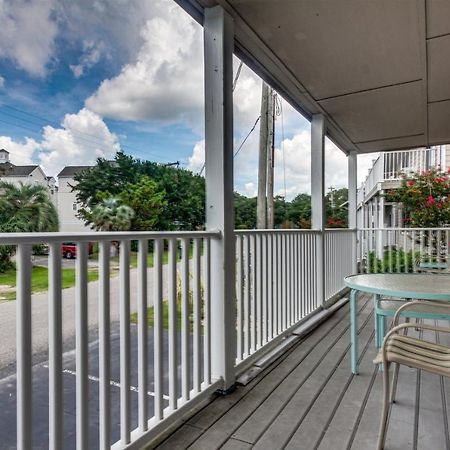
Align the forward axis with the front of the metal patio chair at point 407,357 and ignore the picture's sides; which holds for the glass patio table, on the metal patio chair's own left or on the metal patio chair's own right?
on the metal patio chair's own right

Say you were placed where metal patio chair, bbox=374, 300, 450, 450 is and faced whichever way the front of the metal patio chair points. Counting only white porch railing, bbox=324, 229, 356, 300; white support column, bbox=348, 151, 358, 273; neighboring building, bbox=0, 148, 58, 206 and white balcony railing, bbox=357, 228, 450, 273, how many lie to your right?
3

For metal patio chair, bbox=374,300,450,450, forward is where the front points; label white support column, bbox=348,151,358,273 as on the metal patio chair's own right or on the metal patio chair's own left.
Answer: on the metal patio chair's own right

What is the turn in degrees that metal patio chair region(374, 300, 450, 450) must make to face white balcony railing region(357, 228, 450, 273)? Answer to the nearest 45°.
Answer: approximately 90° to its right

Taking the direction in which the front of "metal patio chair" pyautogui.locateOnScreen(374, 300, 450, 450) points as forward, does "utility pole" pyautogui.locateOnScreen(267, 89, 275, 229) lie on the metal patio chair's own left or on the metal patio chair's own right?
on the metal patio chair's own right

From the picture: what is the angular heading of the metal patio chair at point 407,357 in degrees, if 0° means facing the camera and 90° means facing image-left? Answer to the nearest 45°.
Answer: approximately 90°

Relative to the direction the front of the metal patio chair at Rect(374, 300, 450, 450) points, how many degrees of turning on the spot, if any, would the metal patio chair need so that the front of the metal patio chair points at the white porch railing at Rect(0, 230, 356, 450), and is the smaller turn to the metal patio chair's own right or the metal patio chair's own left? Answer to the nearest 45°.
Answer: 0° — it already faces it
